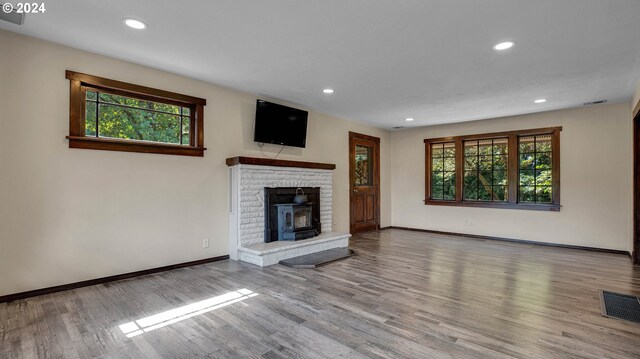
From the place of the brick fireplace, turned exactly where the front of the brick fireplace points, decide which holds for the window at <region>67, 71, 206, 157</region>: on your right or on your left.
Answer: on your right

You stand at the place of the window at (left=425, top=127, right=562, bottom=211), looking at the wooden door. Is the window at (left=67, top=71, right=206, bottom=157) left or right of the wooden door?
left

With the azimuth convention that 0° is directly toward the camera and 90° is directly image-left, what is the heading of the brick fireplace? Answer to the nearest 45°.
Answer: approximately 315°

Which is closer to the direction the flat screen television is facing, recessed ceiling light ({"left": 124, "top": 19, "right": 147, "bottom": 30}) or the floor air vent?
the floor air vent

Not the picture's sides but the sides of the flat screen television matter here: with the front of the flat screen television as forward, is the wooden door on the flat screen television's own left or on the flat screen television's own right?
on the flat screen television's own left

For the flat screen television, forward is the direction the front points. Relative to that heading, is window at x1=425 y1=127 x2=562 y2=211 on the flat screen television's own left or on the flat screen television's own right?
on the flat screen television's own left

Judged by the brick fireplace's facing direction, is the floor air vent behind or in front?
in front

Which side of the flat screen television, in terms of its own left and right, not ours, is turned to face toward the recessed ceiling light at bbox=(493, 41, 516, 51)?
front

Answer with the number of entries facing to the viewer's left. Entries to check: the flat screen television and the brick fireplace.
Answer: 0

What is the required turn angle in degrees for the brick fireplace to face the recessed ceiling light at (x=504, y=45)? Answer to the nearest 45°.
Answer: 0° — it already faces it

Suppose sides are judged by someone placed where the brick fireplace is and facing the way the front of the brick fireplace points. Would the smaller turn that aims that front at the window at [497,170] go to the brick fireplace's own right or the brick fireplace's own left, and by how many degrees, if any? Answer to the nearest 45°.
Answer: approximately 45° to the brick fireplace's own left

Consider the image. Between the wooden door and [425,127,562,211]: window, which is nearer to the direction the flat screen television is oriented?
the window

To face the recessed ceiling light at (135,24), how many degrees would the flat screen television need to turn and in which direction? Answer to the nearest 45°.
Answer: approximately 90° to its right

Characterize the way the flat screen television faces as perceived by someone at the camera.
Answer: facing the viewer and to the right of the viewer
